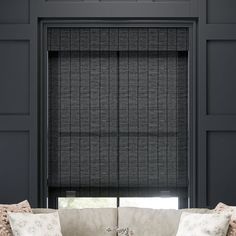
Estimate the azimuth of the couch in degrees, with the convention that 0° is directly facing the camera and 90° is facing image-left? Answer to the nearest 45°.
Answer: approximately 0°

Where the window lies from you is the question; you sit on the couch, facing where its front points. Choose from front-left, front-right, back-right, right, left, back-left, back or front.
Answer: back

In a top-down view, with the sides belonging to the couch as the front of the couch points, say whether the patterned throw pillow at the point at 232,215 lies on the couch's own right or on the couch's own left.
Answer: on the couch's own left

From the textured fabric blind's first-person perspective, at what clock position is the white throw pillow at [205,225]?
The white throw pillow is roughly at 11 o'clock from the textured fabric blind.

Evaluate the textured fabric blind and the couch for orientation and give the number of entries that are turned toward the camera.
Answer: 2

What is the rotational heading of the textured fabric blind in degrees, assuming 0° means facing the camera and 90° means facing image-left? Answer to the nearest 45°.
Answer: approximately 0°
